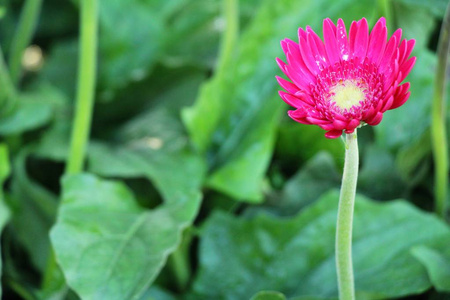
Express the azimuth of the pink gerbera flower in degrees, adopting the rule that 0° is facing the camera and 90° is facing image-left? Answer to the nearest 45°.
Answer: approximately 0°
